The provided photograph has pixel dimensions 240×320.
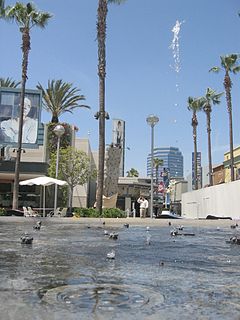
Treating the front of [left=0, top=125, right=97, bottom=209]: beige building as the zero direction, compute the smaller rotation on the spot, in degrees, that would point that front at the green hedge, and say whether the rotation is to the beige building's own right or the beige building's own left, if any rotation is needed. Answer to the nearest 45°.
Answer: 0° — it already faces it

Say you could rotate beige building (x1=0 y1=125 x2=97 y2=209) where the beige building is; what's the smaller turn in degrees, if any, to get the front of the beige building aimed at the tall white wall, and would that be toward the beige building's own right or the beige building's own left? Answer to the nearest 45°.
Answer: approximately 45° to the beige building's own left

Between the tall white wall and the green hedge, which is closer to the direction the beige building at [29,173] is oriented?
the green hedge
